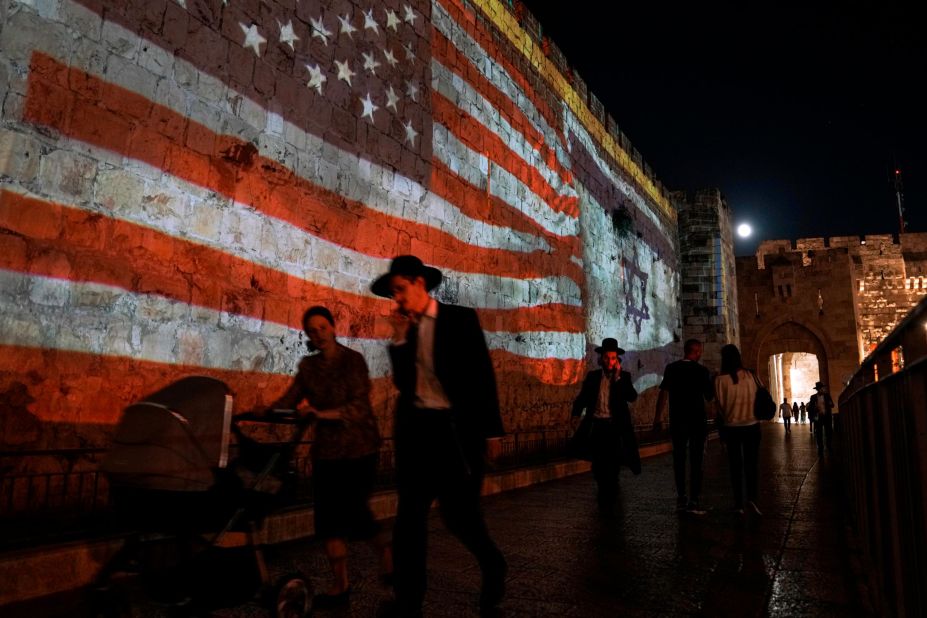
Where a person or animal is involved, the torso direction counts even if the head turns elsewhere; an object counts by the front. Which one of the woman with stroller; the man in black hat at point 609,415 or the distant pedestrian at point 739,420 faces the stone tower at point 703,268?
the distant pedestrian

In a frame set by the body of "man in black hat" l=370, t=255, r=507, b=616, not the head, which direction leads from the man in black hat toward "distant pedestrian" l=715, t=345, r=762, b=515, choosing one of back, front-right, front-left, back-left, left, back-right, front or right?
back

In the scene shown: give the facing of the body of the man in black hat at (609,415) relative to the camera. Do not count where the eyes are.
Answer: toward the camera

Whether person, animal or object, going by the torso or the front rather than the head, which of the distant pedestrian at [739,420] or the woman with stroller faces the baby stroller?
the woman with stroller

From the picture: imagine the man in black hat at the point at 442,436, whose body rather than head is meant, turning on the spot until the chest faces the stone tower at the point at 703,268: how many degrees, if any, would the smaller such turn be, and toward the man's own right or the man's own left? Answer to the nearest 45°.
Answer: approximately 180°

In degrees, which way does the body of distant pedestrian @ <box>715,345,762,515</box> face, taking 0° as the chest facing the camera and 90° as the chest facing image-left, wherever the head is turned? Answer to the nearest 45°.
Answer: approximately 180°

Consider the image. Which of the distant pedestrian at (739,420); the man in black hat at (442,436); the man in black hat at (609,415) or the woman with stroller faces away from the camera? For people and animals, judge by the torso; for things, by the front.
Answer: the distant pedestrian

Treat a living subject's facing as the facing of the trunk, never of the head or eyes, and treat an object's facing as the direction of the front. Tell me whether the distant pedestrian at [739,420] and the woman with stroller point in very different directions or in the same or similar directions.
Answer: very different directions

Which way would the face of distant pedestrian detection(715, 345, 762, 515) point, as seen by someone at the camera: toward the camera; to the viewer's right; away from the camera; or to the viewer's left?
away from the camera

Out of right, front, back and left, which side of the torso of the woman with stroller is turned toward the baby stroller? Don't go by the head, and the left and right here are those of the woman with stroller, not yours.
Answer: front

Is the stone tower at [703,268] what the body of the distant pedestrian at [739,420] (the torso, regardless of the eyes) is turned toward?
yes

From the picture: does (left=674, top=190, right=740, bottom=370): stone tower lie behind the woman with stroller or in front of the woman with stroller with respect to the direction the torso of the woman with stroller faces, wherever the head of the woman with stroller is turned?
behind

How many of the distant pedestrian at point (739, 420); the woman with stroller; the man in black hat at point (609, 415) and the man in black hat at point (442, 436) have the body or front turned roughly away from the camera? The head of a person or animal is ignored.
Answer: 1

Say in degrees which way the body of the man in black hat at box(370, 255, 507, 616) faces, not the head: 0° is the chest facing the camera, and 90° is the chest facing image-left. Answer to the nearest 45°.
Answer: approximately 45°

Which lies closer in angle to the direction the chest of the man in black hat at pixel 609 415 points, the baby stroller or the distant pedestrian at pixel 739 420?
the baby stroller
